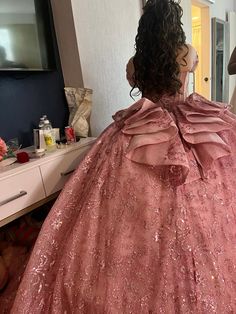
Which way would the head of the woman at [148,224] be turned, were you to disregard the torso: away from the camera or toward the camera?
away from the camera

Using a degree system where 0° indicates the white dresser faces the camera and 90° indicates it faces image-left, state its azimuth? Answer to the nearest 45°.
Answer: approximately 315°
